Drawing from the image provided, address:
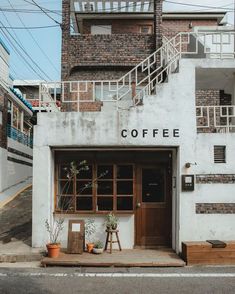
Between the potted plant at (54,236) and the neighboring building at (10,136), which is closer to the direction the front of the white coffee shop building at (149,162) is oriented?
the potted plant

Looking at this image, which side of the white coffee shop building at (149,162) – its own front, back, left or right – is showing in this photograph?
front

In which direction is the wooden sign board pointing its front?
toward the camera

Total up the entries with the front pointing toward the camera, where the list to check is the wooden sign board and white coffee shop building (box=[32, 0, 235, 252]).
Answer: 2

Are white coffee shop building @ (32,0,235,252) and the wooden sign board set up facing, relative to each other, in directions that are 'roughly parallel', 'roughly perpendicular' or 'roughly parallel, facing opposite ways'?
roughly parallel
